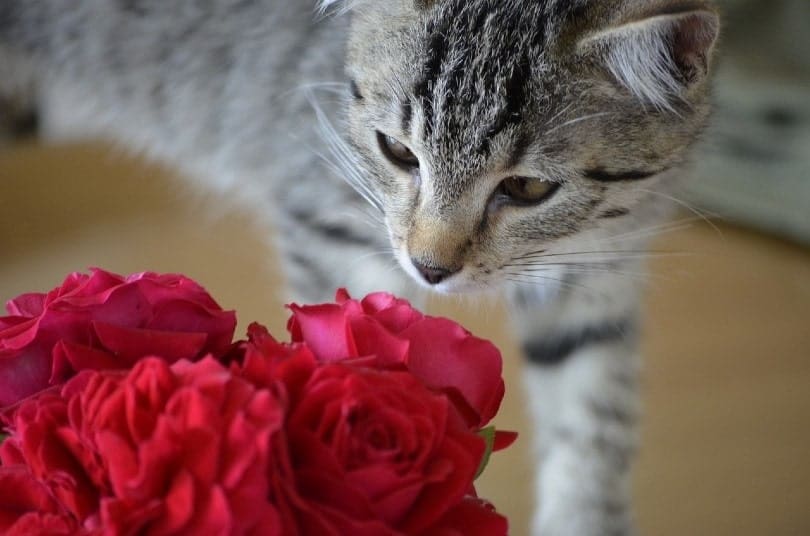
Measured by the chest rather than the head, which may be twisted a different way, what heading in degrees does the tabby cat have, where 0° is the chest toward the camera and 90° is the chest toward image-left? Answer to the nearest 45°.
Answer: approximately 315°

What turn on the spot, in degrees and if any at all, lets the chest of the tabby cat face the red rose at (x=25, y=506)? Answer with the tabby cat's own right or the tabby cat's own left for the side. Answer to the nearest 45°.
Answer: approximately 90° to the tabby cat's own right

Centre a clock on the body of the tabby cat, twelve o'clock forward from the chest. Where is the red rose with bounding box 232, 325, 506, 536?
The red rose is roughly at 2 o'clock from the tabby cat.

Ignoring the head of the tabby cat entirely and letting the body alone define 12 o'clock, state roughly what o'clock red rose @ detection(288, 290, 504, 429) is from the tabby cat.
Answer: The red rose is roughly at 2 o'clock from the tabby cat.
